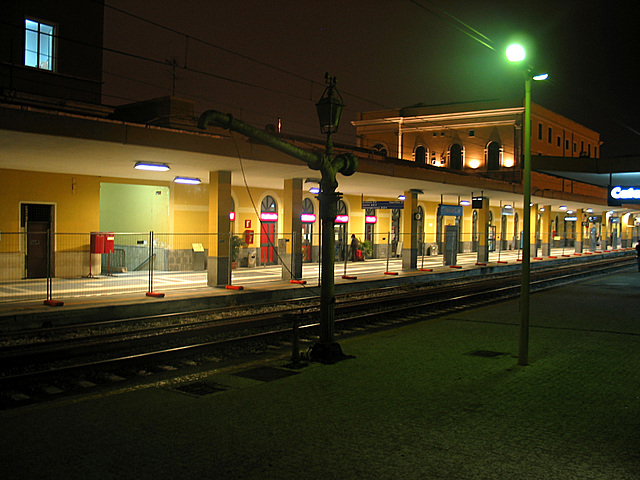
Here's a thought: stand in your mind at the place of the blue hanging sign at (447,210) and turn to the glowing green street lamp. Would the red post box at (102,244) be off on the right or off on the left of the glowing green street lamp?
right

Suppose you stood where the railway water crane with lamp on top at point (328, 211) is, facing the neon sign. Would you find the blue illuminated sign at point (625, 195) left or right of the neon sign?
right

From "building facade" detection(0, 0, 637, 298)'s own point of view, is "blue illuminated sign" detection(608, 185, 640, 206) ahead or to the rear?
ahead

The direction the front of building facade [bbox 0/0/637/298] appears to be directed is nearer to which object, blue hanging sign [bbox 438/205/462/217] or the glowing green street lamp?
the glowing green street lamp

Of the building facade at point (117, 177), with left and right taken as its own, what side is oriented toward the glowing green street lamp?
front

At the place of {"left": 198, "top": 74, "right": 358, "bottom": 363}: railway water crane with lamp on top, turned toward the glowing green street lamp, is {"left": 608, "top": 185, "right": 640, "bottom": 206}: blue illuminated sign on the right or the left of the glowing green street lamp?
left

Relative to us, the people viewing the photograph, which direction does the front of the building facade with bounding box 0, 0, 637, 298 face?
facing the viewer and to the right of the viewer

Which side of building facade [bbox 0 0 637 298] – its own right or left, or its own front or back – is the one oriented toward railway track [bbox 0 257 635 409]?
front
